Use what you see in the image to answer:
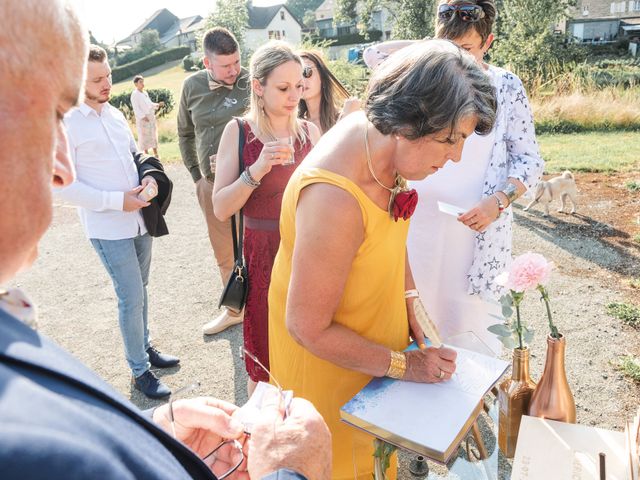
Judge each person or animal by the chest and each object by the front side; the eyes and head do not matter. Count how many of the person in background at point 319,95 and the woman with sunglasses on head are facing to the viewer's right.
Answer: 0

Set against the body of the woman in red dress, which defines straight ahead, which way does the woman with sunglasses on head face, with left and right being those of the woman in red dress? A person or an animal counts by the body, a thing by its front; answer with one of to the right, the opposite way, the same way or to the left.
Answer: to the right

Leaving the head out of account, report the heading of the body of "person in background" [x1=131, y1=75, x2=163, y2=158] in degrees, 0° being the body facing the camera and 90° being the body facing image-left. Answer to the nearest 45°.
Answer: approximately 315°

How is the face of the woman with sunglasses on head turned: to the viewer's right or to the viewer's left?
to the viewer's left

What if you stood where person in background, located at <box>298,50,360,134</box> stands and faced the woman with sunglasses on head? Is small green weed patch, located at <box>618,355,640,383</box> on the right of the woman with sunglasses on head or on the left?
left

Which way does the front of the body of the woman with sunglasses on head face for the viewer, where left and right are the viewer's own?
facing the viewer and to the left of the viewer

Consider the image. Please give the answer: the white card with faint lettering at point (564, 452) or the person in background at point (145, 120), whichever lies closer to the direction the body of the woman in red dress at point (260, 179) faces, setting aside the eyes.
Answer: the white card with faint lettering

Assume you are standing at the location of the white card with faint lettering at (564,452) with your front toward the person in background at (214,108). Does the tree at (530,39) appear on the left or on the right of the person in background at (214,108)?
right

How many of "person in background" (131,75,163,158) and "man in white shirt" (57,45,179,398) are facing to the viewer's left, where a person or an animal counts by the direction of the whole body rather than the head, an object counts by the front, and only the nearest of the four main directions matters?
0

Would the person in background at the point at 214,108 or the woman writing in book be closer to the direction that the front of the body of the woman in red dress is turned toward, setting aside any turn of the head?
the woman writing in book

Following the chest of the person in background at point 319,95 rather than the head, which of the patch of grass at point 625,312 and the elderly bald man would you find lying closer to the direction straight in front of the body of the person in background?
the elderly bald man

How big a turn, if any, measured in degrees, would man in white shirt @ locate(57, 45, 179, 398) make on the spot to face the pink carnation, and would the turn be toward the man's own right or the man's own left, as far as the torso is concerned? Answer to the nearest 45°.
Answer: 0° — they already face it

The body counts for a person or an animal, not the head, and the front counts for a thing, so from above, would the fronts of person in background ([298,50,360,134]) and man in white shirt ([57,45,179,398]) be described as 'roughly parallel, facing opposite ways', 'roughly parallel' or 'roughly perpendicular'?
roughly perpendicular
